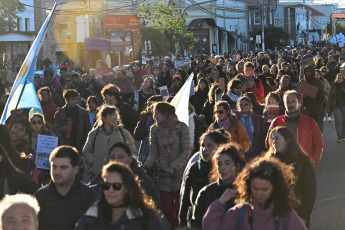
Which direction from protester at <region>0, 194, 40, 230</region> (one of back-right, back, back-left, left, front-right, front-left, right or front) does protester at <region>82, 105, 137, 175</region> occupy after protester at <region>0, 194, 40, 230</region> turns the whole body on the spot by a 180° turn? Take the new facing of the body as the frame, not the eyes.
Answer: front

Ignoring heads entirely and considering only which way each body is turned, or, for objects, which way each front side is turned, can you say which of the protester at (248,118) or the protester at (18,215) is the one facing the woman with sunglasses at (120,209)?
the protester at (248,118)

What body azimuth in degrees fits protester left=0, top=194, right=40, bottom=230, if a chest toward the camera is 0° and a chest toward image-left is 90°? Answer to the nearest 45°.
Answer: approximately 0°

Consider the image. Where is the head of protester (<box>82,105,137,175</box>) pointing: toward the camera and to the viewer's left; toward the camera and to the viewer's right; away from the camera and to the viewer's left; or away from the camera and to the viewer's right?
toward the camera and to the viewer's right

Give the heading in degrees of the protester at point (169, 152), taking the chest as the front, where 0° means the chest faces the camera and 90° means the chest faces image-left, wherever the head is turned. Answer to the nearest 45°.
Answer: approximately 45°

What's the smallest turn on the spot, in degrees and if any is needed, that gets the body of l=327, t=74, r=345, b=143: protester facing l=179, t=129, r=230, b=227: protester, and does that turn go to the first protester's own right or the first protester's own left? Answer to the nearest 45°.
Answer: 0° — they already face them

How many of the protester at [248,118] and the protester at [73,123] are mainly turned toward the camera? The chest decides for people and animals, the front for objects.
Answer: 2

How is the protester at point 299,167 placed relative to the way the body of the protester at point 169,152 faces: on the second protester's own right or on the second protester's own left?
on the second protester's own left

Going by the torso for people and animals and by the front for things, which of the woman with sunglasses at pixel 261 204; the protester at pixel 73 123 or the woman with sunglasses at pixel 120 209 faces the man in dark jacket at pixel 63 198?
the protester
